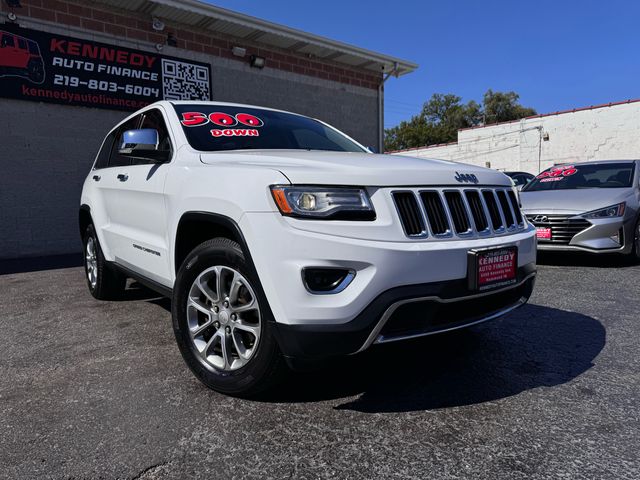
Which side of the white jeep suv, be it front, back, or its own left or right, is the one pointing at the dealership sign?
back

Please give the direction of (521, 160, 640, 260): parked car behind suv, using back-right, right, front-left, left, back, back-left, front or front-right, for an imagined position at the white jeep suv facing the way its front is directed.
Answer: left

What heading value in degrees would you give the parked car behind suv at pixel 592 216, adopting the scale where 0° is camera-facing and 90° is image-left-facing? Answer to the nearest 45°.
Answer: approximately 45°

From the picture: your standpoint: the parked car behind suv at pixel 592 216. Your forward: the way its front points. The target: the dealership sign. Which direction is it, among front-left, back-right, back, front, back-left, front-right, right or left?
front-right

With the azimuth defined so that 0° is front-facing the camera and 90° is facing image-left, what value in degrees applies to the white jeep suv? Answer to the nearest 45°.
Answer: approximately 315°

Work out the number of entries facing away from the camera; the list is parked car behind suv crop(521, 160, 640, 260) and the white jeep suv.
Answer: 0

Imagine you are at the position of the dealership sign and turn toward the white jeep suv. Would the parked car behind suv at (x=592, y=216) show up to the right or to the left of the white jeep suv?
left
